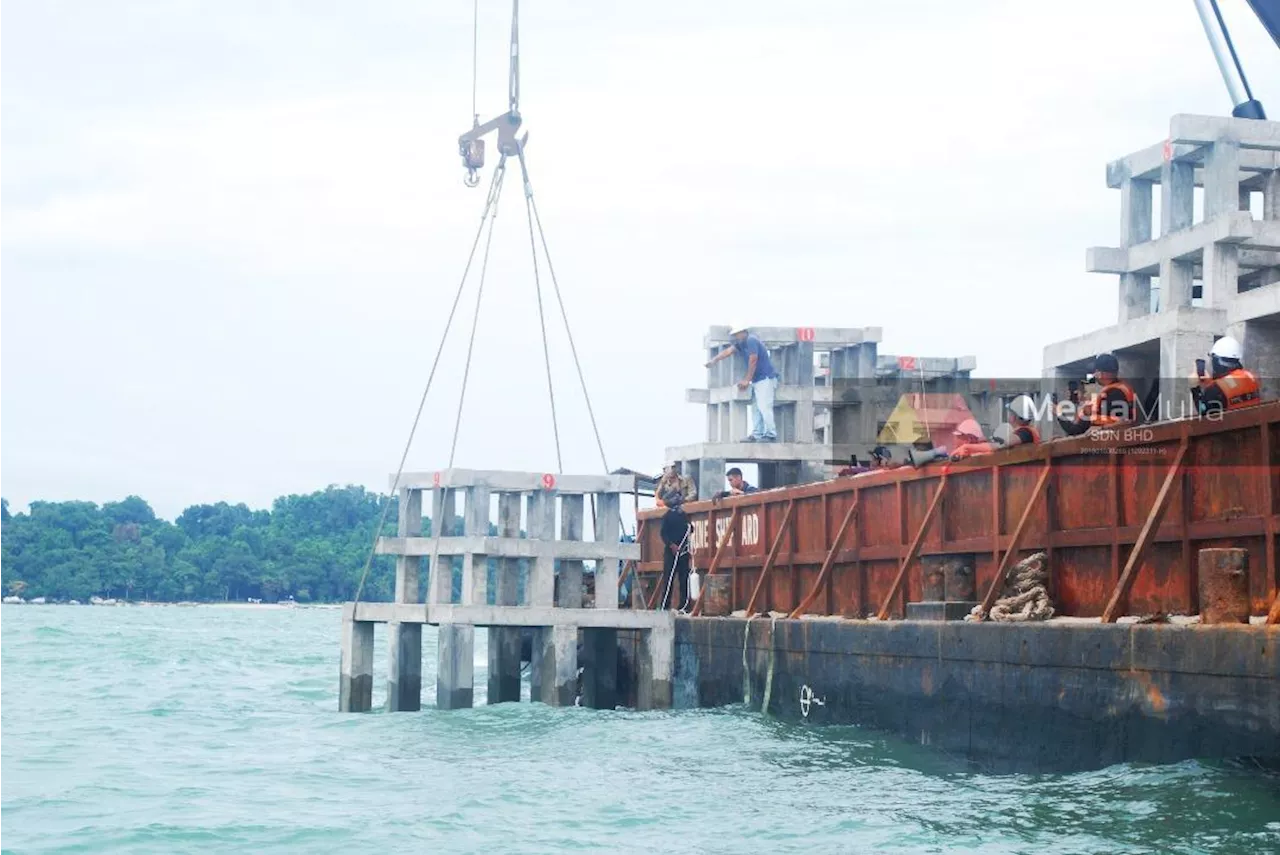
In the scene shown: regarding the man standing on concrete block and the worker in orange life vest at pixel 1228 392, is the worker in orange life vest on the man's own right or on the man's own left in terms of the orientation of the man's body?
on the man's own left

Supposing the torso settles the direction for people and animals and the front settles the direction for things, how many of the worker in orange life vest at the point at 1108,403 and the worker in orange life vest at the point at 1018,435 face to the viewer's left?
2

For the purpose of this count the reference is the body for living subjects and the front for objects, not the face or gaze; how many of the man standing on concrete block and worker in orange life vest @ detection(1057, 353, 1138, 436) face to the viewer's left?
2

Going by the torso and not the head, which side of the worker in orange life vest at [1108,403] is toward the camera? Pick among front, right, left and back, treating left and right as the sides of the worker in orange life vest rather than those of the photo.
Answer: left

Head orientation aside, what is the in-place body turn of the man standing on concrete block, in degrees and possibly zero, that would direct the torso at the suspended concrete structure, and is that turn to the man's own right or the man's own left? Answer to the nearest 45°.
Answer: approximately 45° to the man's own left

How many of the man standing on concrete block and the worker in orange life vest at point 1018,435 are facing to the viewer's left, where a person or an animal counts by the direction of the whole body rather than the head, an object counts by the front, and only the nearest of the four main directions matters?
2

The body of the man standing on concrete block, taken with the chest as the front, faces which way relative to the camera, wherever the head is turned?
to the viewer's left

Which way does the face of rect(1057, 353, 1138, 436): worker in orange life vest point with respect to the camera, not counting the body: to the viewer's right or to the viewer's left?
to the viewer's left

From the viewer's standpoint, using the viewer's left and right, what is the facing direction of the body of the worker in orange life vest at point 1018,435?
facing to the left of the viewer

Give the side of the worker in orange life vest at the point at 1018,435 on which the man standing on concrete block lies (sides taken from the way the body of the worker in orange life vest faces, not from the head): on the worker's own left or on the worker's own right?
on the worker's own right
